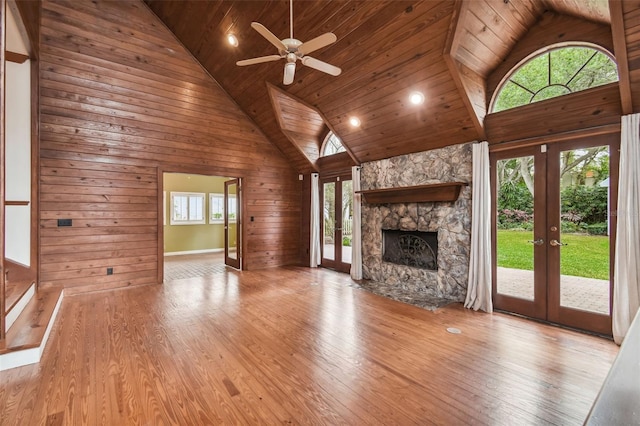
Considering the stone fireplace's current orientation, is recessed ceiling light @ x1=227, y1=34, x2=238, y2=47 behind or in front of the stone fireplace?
in front

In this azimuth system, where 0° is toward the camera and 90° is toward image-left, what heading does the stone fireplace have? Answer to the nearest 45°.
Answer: approximately 45°

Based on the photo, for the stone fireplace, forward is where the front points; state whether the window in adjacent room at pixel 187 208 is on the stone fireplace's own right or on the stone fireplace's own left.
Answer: on the stone fireplace's own right

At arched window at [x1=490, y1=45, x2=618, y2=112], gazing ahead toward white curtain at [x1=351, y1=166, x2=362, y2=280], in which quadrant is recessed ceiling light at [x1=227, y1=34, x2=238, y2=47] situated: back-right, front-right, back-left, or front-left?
front-left

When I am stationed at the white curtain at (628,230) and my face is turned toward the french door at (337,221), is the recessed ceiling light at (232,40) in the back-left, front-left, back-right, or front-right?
front-left

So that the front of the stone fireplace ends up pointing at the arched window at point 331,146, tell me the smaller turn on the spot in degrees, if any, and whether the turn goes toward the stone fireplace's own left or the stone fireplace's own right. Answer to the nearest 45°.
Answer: approximately 90° to the stone fireplace's own right

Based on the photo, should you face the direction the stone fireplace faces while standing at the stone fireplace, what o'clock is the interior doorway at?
The interior doorway is roughly at 2 o'clock from the stone fireplace.

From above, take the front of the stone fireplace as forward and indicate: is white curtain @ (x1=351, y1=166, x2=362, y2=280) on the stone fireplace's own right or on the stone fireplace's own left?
on the stone fireplace's own right

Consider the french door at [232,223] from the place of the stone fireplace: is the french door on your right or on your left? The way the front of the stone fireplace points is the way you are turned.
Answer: on your right

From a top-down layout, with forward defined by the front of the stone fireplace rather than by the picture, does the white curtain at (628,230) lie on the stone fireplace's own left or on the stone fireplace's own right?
on the stone fireplace's own left

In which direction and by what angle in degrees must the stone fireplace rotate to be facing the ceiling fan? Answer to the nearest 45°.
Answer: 0° — it already faces it

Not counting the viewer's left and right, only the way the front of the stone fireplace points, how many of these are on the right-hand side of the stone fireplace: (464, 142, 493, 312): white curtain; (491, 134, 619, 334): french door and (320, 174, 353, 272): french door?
1

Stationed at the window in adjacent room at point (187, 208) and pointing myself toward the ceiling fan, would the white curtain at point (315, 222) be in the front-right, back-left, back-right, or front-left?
front-left

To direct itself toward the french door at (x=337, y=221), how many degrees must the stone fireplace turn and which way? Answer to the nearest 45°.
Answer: approximately 90° to its right
